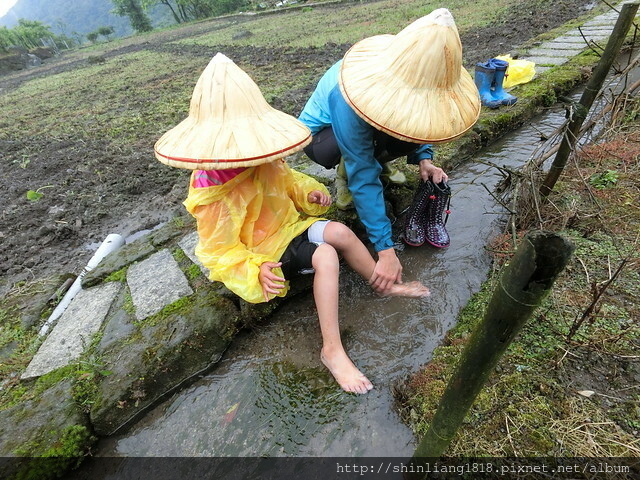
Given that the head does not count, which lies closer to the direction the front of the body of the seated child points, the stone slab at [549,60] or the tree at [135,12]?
the stone slab

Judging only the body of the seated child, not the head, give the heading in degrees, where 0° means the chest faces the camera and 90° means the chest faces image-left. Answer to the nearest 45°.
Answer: approximately 315°
